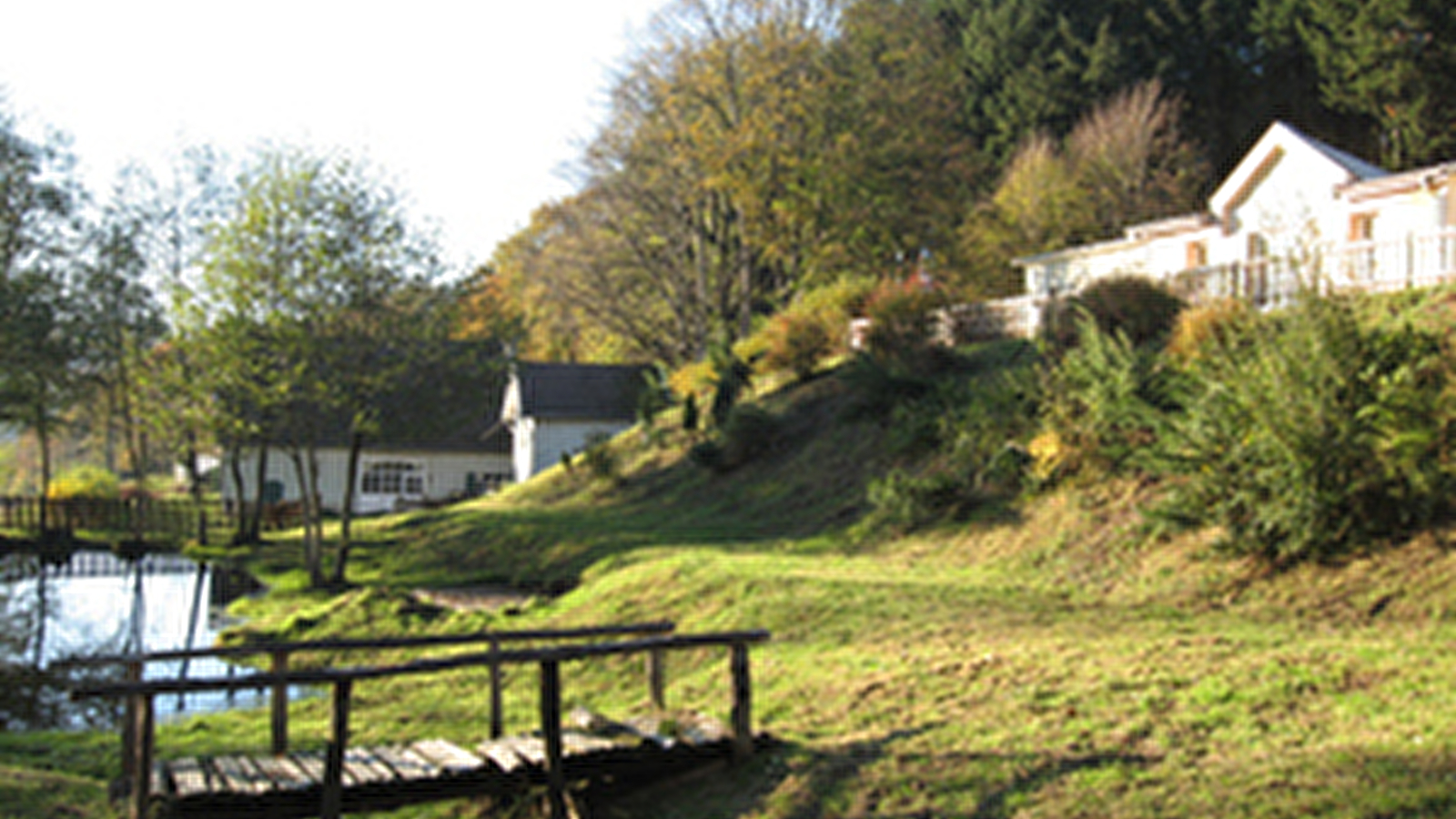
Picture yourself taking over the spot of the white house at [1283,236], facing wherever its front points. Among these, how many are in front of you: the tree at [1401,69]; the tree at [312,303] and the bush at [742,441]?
2

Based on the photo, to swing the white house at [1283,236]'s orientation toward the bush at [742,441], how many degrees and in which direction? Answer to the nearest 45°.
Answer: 0° — it already faces it

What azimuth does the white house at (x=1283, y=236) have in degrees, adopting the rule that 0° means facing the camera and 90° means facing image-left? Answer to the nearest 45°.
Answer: approximately 45°

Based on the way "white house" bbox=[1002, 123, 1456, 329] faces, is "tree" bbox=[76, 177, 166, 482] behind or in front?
in front

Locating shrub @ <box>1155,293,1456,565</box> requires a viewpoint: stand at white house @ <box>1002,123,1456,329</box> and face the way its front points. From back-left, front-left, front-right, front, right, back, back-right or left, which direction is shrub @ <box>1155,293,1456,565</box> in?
front-left

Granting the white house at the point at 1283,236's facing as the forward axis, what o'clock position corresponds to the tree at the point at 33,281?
The tree is roughly at 1 o'clock from the white house.

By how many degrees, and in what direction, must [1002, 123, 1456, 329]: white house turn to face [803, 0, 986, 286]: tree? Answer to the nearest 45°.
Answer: approximately 90° to its right

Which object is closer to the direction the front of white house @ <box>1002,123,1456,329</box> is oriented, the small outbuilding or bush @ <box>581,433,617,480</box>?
the bush

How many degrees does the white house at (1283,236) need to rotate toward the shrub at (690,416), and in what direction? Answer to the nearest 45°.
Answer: approximately 45° to its right
